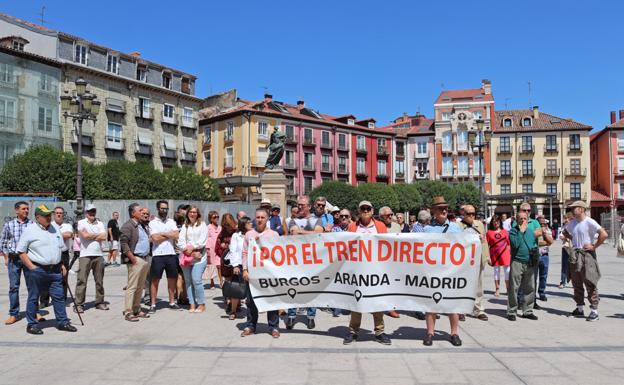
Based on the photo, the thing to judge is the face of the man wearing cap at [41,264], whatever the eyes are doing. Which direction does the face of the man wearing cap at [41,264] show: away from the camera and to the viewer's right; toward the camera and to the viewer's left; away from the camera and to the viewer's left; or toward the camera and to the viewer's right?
toward the camera and to the viewer's right

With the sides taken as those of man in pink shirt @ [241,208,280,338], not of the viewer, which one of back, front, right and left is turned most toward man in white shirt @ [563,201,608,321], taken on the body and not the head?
left

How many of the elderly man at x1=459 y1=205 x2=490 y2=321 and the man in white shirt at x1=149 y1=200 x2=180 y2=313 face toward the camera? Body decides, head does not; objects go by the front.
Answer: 2

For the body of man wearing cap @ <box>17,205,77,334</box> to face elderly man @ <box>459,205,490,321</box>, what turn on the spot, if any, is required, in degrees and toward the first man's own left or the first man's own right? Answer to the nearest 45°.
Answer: approximately 45° to the first man's own left

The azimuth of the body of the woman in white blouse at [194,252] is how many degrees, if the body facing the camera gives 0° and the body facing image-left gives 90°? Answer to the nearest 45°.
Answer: approximately 0°

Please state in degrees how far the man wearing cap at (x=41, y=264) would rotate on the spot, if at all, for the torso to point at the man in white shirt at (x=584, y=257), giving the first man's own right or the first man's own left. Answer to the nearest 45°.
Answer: approximately 45° to the first man's own left

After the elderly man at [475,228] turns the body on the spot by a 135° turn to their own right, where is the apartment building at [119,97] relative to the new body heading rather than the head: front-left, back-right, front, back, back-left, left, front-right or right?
front

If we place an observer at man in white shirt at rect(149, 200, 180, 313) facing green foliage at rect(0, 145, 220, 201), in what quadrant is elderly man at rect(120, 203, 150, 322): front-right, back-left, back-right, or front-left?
back-left

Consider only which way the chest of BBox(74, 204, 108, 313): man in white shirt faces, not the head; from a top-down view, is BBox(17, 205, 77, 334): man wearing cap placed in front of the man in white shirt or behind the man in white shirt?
in front

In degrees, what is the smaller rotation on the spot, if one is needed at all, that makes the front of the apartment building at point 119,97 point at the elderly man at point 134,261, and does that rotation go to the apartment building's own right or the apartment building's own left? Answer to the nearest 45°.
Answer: approximately 45° to the apartment building's own right

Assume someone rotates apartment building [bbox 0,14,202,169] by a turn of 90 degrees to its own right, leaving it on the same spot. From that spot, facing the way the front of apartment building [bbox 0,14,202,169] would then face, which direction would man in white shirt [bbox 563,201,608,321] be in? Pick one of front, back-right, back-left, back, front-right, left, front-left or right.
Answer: front-left

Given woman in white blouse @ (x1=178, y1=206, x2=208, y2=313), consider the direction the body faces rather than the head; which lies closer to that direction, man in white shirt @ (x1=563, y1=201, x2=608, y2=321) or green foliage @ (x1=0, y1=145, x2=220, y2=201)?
the man in white shirt
